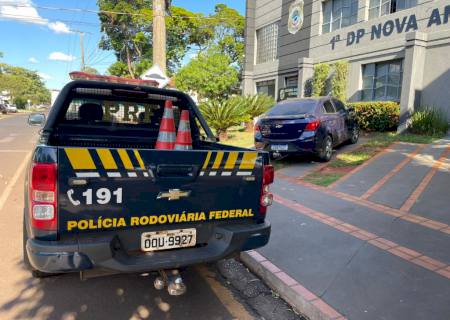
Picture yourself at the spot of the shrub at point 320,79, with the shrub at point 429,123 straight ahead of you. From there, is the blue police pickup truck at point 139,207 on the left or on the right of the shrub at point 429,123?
right

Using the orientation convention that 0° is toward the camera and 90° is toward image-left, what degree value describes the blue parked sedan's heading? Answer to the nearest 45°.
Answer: approximately 225°

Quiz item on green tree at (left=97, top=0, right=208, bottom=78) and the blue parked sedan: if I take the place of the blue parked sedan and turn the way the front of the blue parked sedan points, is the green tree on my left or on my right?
on my left

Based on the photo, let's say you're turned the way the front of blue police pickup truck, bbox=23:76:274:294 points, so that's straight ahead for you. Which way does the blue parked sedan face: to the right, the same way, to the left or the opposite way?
to the right

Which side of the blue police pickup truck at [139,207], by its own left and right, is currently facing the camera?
back

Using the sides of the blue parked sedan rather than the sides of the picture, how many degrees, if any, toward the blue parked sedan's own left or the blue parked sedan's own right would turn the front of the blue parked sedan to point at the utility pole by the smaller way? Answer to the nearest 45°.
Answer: approximately 90° to the blue parked sedan's own left

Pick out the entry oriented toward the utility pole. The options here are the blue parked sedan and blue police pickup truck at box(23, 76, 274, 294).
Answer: the blue police pickup truck

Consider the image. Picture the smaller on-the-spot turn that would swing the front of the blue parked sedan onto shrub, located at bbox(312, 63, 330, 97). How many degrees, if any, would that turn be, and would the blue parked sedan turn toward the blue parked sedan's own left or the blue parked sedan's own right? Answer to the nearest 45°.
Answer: approximately 45° to the blue parked sedan's own left

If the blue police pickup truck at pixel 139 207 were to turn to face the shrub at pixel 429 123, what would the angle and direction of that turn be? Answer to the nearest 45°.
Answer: approximately 45° to its right
